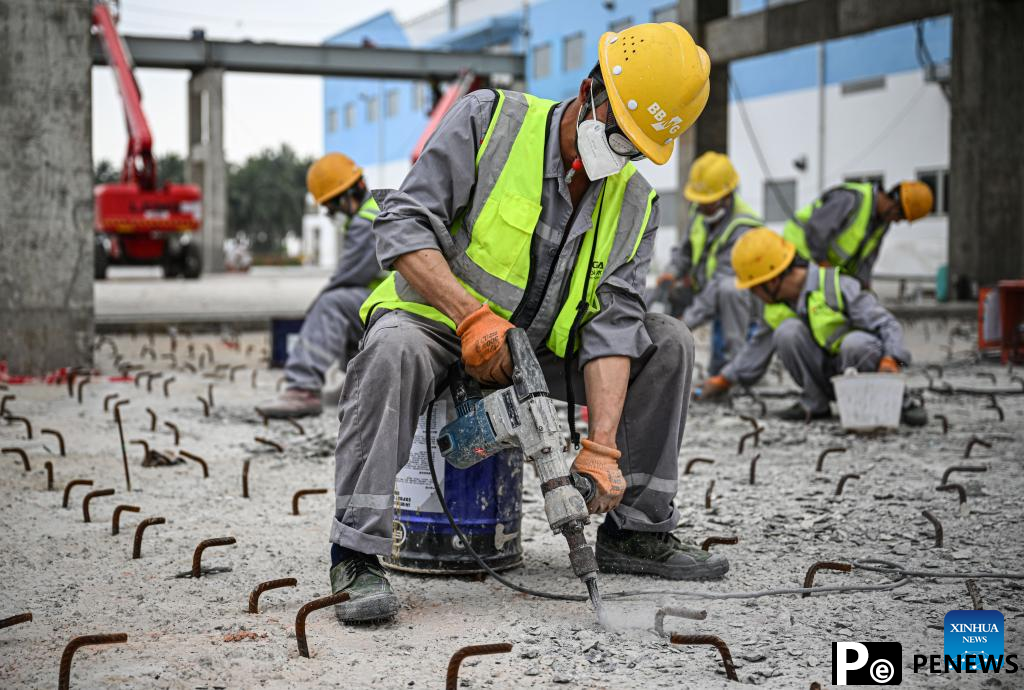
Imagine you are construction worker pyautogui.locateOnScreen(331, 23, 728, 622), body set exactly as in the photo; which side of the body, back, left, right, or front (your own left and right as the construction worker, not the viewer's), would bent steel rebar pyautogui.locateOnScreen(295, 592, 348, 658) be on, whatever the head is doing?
right

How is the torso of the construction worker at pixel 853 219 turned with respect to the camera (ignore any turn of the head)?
to the viewer's right

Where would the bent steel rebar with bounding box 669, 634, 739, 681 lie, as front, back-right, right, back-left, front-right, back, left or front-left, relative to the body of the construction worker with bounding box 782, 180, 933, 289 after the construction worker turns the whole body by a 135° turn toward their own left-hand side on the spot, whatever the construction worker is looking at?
back-left

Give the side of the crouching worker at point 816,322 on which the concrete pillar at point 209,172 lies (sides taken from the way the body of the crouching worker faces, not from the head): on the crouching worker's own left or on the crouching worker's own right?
on the crouching worker's own right

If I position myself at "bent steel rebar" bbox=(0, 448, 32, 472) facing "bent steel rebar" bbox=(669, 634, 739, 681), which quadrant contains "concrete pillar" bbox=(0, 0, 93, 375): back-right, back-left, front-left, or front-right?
back-left

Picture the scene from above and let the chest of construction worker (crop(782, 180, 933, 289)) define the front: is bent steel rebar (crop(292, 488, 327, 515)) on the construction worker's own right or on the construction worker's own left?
on the construction worker's own right

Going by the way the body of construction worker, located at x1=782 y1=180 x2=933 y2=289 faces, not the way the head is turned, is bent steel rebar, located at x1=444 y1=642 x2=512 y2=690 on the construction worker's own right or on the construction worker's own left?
on the construction worker's own right

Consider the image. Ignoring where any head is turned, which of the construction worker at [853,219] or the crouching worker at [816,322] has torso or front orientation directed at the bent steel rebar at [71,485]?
the crouching worker
